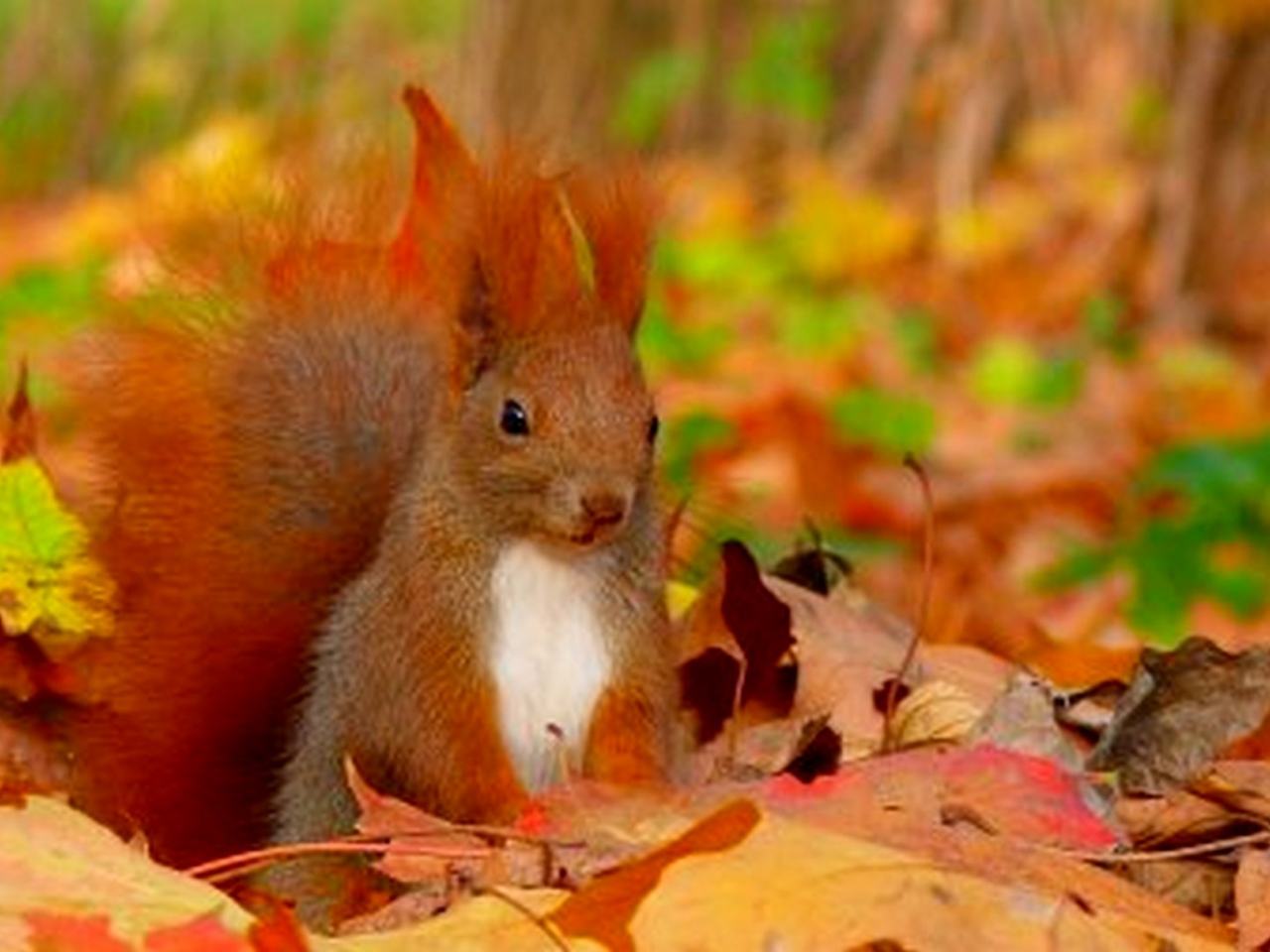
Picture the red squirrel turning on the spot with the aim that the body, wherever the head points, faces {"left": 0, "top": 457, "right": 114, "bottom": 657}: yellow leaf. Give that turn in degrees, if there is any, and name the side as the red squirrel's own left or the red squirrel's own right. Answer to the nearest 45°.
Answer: approximately 135° to the red squirrel's own right

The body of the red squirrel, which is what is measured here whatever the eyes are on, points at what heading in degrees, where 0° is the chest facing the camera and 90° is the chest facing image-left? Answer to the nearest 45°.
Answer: approximately 315°

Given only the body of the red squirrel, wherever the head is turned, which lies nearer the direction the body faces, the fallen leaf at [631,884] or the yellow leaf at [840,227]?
the fallen leaf

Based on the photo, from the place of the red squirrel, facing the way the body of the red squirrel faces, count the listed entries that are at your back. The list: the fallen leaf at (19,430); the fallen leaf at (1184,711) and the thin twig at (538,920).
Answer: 1

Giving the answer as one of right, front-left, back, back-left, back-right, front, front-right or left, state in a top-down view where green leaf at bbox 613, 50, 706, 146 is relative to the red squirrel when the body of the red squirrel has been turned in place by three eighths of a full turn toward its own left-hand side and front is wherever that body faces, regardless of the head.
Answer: front

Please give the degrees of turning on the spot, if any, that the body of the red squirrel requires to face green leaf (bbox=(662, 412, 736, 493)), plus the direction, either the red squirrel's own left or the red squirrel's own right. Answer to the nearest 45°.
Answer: approximately 135° to the red squirrel's own left

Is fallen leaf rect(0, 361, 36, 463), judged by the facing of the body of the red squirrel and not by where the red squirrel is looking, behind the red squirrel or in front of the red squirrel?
behind
